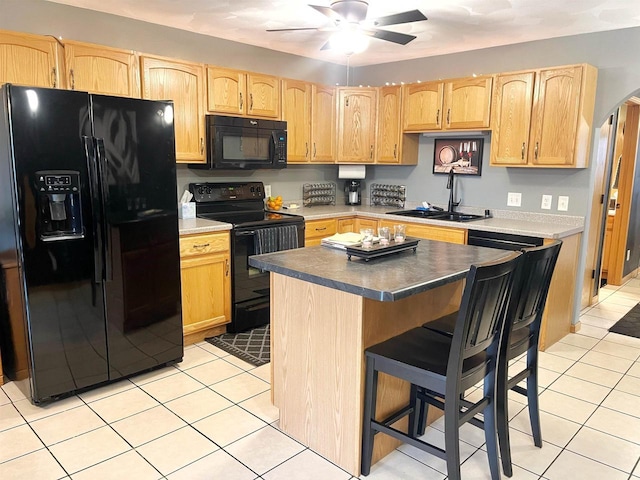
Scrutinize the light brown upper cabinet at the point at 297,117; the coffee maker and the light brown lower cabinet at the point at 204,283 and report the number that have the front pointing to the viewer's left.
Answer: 0

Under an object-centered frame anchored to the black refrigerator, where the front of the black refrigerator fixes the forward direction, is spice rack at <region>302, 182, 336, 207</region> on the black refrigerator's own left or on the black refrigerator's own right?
on the black refrigerator's own left

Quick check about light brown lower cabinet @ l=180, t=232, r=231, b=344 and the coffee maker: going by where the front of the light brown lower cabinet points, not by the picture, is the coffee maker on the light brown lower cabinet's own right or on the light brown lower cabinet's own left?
on the light brown lower cabinet's own left

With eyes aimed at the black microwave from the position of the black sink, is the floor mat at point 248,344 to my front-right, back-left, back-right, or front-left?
front-left

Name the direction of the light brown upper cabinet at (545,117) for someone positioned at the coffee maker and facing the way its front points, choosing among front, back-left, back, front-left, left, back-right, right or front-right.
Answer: front-left

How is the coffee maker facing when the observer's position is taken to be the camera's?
facing the viewer

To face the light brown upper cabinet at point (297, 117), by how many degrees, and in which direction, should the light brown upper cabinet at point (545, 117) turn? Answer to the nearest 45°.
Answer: approximately 45° to its right

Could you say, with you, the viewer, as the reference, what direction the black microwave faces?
facing the viewer and to the right of the viewer

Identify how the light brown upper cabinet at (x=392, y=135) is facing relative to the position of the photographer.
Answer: facing the viewer and to the left of the viewer

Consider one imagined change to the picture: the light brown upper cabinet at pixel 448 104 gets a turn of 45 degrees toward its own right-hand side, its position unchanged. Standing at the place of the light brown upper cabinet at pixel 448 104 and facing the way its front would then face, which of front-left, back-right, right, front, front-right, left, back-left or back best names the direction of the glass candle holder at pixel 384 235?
left
